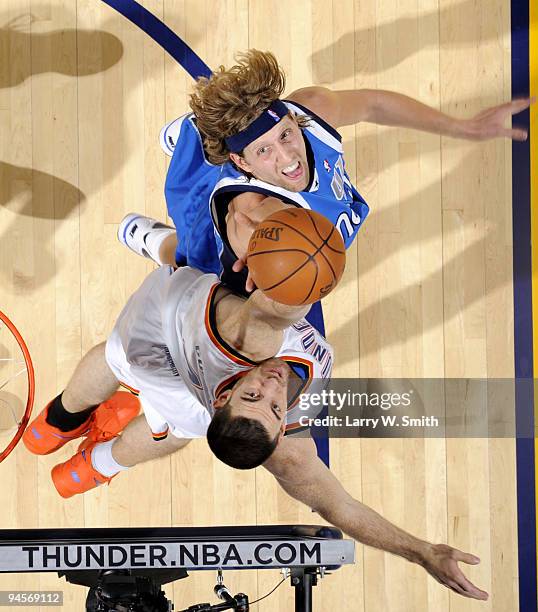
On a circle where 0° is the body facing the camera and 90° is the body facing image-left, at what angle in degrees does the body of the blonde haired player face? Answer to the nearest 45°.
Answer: approximately 315°
